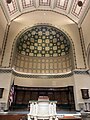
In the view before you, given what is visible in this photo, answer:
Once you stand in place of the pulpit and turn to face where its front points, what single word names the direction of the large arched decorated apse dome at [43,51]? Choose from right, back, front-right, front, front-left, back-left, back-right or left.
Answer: back

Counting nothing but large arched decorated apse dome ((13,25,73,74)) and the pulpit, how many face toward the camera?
2

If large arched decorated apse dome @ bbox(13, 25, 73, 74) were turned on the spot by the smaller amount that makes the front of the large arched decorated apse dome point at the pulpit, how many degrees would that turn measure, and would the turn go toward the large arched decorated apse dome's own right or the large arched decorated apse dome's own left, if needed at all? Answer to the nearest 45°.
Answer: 0° — it already faces it

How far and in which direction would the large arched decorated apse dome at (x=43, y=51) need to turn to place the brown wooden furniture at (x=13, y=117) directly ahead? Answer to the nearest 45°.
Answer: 0° — it already faces it

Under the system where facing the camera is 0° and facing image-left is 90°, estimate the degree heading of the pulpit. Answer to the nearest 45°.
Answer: approximately 0°
